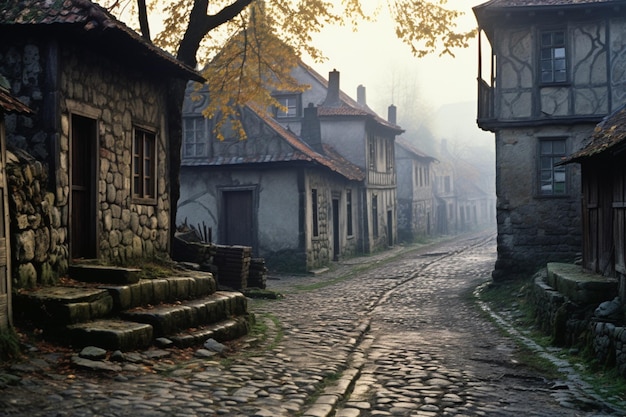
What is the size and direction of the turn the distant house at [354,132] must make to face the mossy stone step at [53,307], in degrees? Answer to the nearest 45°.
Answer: approximately 45° to its right

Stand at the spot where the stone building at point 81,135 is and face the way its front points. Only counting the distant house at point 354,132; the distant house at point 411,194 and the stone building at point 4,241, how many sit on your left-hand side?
2

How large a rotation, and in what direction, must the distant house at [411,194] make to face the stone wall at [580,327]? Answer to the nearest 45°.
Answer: approximately 45° to its right

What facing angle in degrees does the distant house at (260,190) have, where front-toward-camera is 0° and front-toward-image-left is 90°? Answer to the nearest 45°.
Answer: approximately 315°

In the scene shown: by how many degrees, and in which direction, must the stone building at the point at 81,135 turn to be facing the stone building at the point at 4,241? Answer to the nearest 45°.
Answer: approximately 45° to its right

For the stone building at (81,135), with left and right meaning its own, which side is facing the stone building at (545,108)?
left

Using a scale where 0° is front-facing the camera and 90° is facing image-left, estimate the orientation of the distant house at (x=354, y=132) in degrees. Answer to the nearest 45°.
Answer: approximately 315°
